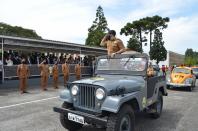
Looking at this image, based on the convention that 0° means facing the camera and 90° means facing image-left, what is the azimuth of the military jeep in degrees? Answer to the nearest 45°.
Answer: approximately 45°

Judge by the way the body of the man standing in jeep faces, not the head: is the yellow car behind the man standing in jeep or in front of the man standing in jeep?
behind

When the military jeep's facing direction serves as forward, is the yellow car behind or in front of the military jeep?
behind

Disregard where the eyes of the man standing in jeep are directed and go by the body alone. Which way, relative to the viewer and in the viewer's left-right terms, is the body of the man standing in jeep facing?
facing the viewer and to the left of the viewer
